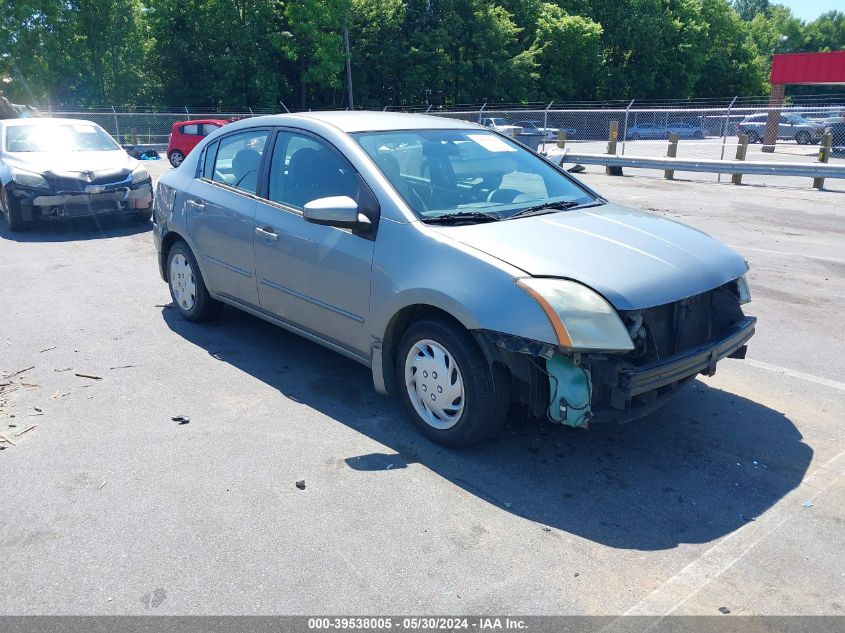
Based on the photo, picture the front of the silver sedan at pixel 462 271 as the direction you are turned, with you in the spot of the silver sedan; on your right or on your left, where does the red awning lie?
on your left

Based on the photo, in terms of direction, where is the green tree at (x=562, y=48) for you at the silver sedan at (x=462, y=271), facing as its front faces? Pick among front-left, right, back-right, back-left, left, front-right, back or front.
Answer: back-left

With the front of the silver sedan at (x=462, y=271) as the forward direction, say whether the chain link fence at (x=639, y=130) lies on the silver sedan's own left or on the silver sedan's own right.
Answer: on the silver sedan's own left

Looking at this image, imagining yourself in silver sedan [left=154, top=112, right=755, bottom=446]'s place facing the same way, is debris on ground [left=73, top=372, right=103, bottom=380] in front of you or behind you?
behind

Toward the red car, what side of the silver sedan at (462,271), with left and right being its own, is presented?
back

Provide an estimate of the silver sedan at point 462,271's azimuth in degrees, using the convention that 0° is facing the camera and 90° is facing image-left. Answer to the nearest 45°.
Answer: approximately 315°

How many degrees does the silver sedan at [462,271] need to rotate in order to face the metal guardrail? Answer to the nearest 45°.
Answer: approximately 90° to its left
